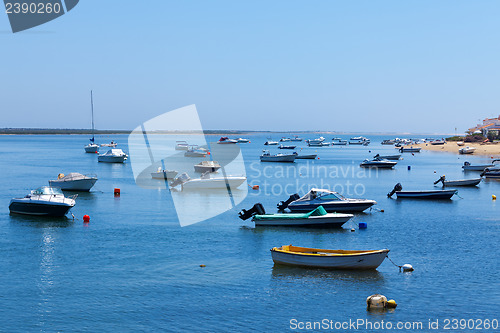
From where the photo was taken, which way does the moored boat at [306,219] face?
to the viewer's right

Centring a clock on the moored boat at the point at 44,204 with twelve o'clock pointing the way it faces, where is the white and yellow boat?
The white and yellow boat is roughly at 2 o'clock from the moored boat.

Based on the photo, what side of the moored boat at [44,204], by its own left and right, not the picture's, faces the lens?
right

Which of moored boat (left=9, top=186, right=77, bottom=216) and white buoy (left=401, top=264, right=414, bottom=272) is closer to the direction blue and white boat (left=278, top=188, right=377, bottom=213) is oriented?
the white buoy

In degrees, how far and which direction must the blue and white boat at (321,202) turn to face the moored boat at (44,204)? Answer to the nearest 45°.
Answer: approximately 180°

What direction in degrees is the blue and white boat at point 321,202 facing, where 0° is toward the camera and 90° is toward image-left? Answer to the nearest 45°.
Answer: approximately 270°

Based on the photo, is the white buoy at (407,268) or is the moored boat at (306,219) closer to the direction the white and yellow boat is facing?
the white buoy

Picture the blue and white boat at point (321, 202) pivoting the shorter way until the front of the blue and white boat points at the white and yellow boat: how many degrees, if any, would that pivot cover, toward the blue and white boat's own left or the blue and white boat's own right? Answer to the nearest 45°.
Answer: approximately 90° to the blue and white boat's own right

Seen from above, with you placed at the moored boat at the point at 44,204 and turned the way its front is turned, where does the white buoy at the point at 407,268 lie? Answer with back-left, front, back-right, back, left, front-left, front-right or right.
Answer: front-right

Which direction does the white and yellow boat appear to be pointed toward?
to the viewer's right

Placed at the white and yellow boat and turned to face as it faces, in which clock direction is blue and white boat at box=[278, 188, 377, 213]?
The blue and white boat is roughly at 9 o'clock from the white and yellow boat.

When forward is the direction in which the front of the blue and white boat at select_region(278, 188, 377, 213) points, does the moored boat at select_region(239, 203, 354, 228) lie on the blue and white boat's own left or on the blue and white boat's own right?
on the blue and white boat's own right
